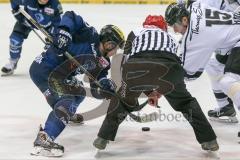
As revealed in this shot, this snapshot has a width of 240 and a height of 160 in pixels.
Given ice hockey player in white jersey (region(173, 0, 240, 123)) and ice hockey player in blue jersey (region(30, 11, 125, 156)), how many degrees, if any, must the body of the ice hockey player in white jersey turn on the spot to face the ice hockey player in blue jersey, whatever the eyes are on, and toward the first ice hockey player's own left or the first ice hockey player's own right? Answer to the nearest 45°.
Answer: approximately 45° to the first ice hockey player's own left

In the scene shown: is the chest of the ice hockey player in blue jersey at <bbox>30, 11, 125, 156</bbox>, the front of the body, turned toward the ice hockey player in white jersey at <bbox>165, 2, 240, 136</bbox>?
yes

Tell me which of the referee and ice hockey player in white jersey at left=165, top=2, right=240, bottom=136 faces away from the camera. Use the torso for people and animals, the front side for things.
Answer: the referee

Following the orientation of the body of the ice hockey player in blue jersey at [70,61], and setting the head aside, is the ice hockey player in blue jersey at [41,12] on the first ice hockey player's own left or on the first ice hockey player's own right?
on the first ice hockey player's own left

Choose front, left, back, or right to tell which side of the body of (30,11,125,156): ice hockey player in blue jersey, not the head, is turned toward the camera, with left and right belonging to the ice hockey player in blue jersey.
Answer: right

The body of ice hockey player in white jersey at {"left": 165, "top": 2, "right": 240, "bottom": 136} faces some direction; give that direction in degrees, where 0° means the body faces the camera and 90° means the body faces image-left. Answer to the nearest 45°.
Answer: approximately 90°
